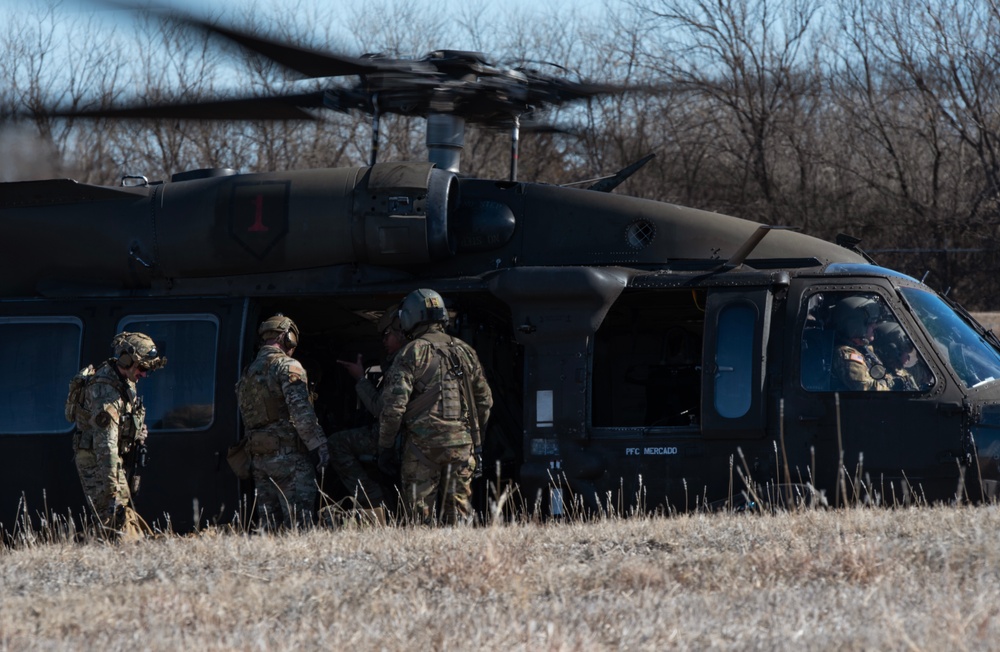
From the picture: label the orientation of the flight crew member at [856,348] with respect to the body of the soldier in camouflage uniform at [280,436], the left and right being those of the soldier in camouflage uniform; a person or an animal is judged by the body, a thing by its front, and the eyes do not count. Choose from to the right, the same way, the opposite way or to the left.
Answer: to the right

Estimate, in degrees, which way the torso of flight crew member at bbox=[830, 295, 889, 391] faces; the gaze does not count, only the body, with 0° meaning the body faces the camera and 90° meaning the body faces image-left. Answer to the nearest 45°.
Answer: approximately 270°

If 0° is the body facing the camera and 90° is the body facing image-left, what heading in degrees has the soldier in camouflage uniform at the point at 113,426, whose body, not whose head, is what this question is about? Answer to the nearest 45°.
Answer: approximately 270°

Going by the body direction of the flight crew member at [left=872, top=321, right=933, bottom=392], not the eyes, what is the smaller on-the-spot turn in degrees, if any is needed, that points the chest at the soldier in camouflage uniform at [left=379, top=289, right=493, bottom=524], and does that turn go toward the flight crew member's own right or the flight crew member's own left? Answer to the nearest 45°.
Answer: approximately 180°

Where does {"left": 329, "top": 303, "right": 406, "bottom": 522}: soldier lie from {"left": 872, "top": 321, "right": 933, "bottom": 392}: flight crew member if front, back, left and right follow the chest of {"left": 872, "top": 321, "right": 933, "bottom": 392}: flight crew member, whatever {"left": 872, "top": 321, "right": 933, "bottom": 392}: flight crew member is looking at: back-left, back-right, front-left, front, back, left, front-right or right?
back

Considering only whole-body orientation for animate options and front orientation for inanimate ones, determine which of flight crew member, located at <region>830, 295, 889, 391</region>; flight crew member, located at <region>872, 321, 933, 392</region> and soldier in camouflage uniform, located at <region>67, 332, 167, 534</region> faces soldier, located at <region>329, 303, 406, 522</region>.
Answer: the soldier in camouflage uniform

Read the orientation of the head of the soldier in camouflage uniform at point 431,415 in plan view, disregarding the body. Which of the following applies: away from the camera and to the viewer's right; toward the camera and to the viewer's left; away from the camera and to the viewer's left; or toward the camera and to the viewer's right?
away from the camera and to the viewer's left

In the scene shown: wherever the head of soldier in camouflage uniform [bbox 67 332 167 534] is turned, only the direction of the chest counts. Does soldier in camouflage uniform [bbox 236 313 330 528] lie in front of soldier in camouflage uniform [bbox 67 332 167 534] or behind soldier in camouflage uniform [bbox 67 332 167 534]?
in front

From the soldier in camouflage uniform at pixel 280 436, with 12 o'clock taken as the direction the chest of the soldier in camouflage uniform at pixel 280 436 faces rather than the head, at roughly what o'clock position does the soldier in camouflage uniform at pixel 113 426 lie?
the soldier in camouflage uniform at pixel 113 426 is roughly at 8 o'clock from the soldier in camouflage uniform at pixel 280 436.

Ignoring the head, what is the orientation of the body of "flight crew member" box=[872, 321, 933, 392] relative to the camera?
to the viewer's right

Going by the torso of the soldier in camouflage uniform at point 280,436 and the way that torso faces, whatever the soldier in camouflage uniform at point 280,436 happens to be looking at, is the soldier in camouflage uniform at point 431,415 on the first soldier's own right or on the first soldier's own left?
on the first soldier's own right

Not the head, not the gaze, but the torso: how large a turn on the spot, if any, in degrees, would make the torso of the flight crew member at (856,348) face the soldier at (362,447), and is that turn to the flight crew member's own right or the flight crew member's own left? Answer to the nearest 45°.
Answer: approximately 180°

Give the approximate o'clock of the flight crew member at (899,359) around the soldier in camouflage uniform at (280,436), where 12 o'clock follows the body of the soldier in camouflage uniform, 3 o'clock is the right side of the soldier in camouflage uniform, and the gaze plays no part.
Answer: The flight crew member is roughly at 2 o'clock from the soldier in camouflage uniform.
